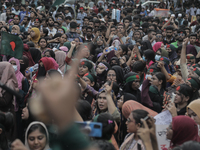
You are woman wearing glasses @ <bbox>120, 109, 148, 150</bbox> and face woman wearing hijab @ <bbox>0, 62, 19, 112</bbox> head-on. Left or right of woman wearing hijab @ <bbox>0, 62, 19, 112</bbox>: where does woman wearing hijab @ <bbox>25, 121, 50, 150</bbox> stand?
left

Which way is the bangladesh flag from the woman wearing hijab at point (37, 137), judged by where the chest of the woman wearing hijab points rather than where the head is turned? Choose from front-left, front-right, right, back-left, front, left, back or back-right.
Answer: back

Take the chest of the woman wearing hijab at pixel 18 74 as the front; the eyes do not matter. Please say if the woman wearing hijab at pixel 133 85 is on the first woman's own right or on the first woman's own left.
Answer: on the first woman's own left

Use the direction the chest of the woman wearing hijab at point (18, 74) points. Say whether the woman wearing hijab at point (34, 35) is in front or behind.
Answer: behind

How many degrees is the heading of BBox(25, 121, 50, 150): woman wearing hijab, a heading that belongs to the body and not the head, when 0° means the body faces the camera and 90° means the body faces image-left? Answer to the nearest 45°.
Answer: approximately 0°
